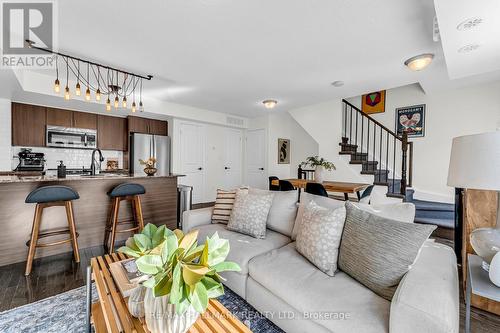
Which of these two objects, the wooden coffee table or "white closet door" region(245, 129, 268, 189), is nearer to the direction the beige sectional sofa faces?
the wooden coffee table

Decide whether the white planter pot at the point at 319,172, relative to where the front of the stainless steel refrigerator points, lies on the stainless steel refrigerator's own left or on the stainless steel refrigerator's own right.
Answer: on the stainless steel refrigerator's own left

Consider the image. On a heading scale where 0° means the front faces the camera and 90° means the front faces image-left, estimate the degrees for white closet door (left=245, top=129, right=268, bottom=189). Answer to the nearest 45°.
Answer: approximately 0°

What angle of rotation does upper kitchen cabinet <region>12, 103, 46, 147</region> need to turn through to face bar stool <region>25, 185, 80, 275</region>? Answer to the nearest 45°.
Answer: approximately 45° to its right

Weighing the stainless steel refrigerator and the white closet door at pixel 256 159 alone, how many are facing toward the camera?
2

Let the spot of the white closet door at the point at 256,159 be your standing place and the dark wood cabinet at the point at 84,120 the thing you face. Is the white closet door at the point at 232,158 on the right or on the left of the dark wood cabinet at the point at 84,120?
right

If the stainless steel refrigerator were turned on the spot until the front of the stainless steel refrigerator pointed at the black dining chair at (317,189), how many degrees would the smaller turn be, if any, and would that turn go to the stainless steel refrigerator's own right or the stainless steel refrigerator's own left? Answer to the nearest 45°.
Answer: approximately 45° to the stainless steel refrigerator's own left

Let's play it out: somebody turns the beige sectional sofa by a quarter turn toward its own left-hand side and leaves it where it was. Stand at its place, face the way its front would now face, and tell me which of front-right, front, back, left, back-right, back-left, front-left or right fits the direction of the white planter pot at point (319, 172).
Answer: back-left
